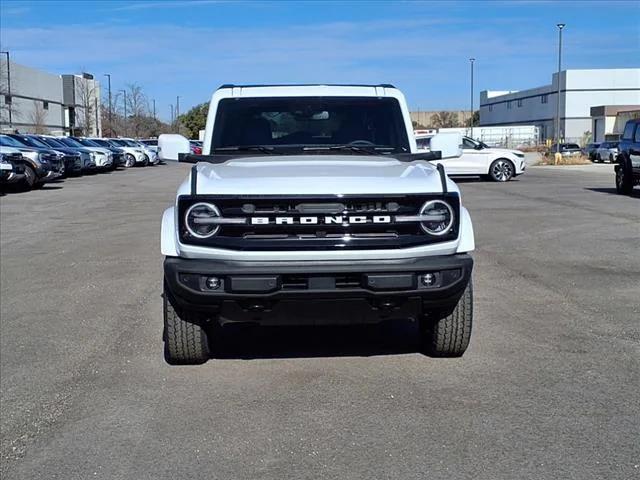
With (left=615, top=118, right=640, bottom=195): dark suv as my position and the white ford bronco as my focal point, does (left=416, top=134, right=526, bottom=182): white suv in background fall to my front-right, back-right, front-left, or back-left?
back-right

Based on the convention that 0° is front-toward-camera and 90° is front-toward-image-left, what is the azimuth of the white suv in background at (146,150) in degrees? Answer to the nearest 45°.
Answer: approximately 315°

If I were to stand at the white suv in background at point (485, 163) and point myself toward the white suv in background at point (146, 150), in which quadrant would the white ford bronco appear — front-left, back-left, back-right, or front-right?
back-left

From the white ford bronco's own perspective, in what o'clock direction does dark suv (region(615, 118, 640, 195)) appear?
The dark suv is roughly at 7 o'clock from the white ford bronco.

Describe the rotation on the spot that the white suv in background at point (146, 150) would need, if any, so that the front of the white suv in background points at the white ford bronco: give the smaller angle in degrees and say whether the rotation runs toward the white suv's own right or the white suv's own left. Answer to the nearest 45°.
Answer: approximately 45° to the white suv's own right

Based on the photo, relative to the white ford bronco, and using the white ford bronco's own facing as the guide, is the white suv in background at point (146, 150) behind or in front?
behind

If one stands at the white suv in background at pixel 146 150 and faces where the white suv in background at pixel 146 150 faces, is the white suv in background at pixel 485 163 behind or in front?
in front

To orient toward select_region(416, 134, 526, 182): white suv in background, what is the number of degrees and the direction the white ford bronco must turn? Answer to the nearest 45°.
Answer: approximately 180°

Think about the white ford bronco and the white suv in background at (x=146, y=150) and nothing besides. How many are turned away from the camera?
0

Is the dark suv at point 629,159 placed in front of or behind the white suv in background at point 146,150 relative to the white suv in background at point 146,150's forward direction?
in front
